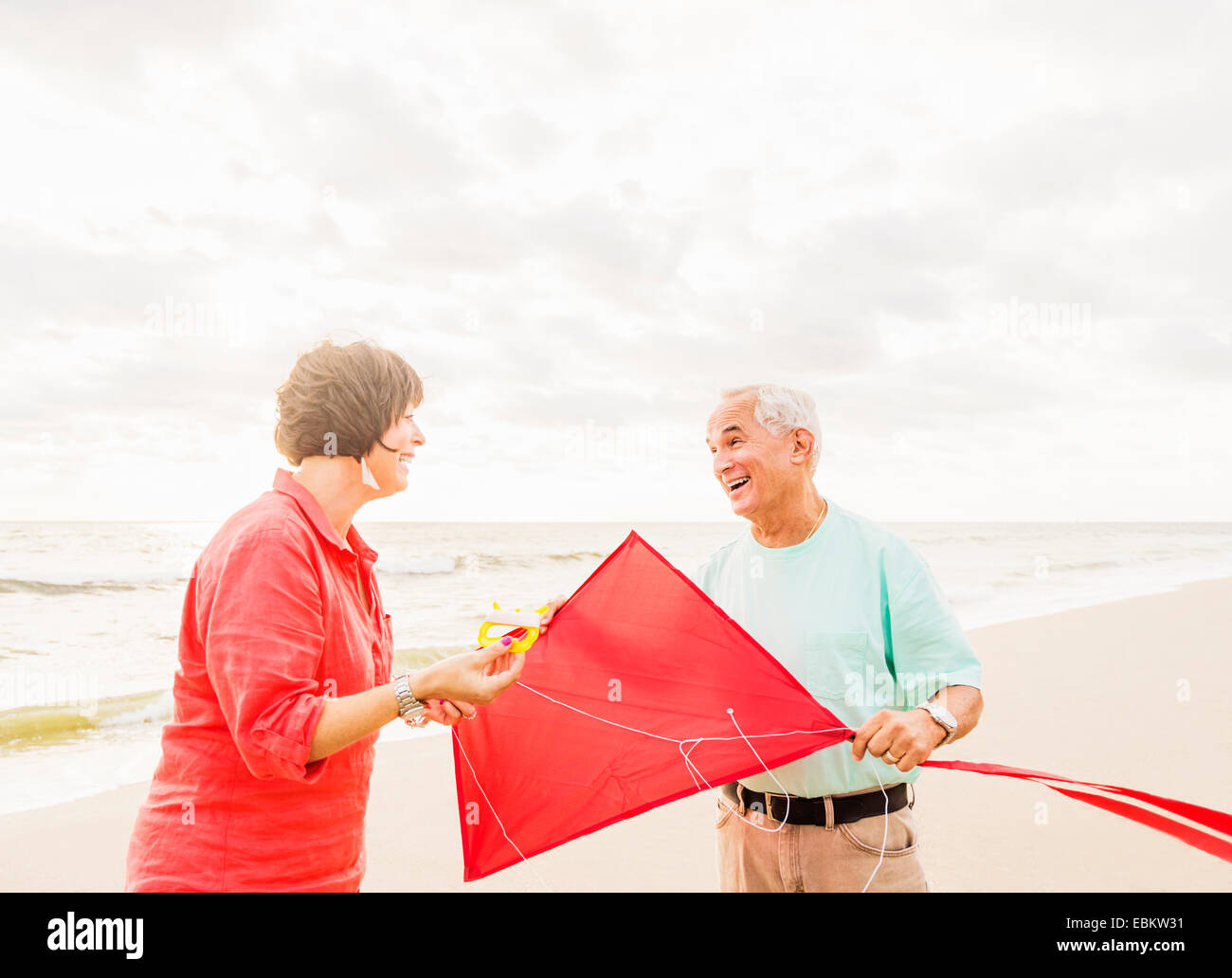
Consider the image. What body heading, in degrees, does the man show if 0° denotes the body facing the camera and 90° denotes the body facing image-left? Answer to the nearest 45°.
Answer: approximately 45°

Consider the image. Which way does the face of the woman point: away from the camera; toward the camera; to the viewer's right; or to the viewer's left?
to the viewer's right

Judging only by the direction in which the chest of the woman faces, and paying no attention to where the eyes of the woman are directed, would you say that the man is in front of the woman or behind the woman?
in front

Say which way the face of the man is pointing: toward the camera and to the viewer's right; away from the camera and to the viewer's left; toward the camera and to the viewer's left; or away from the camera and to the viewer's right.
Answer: toward the camera and to the viewer's left

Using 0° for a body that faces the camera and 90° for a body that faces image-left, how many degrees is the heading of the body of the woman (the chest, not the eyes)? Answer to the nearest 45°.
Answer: approximately 270°

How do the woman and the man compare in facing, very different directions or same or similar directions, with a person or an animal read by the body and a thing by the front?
very different directions

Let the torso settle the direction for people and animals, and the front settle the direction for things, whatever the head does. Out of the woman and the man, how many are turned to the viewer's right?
1

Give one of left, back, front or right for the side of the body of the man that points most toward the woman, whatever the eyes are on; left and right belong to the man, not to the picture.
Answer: front

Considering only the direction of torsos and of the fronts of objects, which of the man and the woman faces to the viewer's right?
the woman
